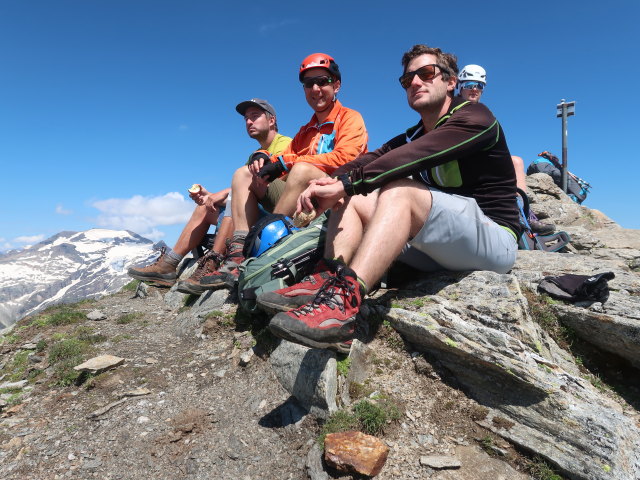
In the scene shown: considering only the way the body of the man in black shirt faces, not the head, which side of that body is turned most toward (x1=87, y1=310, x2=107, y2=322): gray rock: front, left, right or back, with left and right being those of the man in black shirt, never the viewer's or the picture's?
right

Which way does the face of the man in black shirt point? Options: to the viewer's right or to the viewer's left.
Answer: to the viewer's left

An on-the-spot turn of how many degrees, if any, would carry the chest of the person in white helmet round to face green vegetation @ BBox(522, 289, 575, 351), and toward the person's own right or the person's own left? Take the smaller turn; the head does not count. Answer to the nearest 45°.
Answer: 0° — they already face it

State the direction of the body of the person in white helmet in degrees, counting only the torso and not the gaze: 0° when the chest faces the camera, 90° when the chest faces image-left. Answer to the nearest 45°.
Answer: approximately 0°

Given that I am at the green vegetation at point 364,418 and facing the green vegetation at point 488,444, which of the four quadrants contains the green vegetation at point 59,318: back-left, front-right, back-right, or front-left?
back-left

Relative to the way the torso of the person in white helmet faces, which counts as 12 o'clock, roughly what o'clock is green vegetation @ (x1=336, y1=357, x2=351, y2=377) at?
The green vegetation is roughly at 12 o'clock from the person in white helmet.

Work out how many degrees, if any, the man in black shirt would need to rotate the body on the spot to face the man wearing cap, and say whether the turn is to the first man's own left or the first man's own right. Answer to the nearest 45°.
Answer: approximately 90° to the first man's own right

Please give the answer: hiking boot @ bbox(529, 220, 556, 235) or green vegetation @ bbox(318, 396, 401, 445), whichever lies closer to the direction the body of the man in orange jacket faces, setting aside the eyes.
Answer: the green vegetation

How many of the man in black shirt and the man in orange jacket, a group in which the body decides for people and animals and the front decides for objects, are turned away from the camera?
0

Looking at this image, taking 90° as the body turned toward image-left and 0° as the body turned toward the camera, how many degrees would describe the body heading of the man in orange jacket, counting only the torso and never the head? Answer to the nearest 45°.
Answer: approximately 45°
